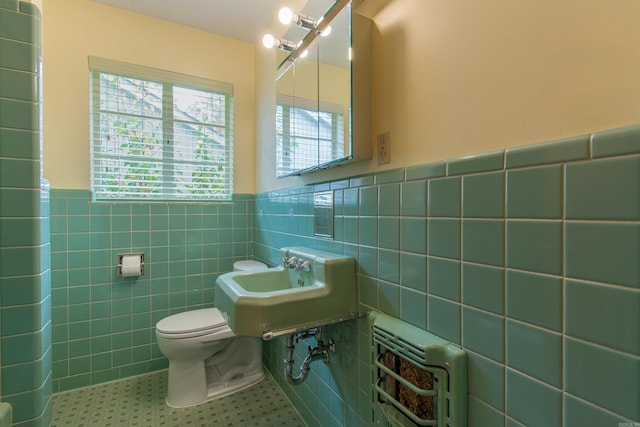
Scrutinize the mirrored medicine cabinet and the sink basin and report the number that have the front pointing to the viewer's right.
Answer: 0

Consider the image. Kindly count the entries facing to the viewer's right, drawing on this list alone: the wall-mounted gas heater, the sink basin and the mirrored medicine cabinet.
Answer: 0

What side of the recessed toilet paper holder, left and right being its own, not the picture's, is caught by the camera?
front

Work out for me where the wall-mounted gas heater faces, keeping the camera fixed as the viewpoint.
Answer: facing the viewer and to the left of the viewer

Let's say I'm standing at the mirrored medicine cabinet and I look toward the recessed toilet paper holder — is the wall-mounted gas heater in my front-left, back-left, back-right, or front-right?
back-left

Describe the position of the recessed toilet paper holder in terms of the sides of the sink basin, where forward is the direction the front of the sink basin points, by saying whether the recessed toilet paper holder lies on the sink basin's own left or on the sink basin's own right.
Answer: on the sink basin's own right

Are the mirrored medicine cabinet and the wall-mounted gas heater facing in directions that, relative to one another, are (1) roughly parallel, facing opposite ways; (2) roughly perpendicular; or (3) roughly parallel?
roughly parallel

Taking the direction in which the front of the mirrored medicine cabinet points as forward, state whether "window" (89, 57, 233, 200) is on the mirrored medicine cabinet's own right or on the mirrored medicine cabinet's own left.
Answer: on the mirrored medicine cabinet's own right

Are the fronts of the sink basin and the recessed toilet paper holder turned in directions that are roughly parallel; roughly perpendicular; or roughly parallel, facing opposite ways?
roughly perpendicular

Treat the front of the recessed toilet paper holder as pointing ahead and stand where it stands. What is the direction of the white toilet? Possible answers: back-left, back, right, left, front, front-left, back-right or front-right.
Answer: front-left
